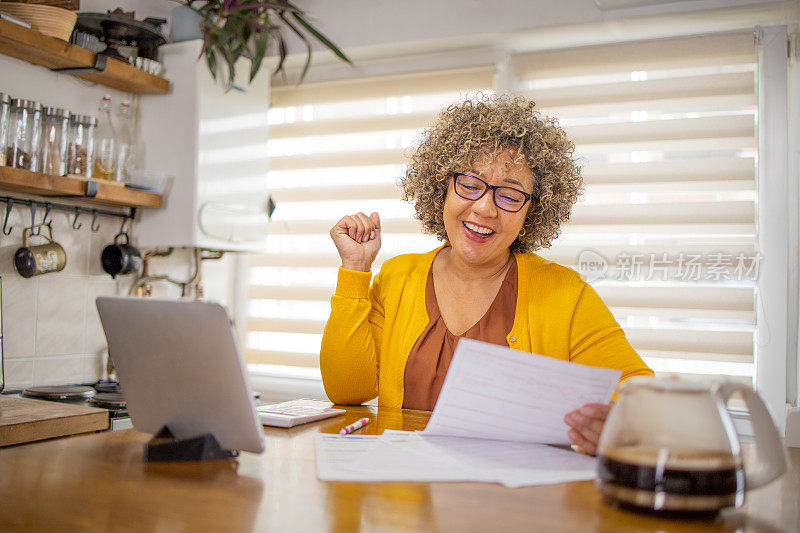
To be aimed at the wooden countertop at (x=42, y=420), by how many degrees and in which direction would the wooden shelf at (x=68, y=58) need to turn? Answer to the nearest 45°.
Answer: approximately 45° to its right

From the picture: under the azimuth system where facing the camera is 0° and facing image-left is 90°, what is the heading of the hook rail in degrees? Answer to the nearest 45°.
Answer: approximately 315°

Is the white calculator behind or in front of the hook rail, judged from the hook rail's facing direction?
in front

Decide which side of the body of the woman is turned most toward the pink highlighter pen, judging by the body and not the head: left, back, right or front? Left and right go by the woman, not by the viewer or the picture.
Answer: front

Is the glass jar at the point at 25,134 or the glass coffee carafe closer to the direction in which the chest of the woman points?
the glass coffee carafe

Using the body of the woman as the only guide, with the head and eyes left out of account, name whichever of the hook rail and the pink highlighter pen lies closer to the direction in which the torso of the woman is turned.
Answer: the pink highlighter pen

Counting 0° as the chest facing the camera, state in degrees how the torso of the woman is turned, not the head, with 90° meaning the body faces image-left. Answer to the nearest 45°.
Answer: approximately 0°
